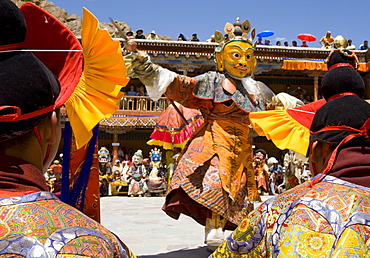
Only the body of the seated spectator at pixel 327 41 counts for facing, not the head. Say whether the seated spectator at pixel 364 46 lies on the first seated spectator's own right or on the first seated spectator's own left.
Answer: on the first seated spectator's own left

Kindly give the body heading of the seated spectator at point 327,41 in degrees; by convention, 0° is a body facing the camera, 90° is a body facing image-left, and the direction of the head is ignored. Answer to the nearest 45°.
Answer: approximately 0°
